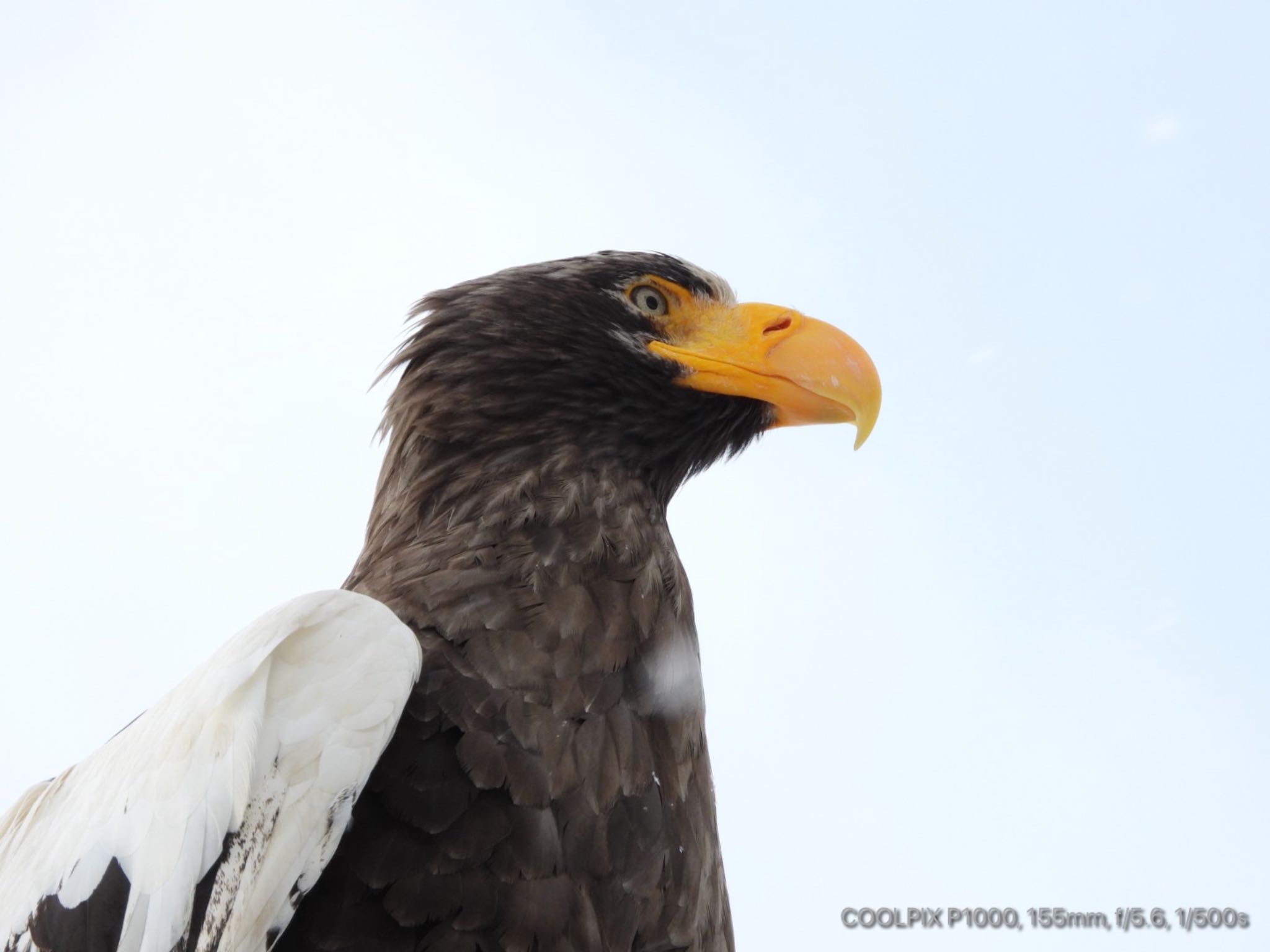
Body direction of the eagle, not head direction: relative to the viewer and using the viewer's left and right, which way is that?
facing to the right of the viewer
